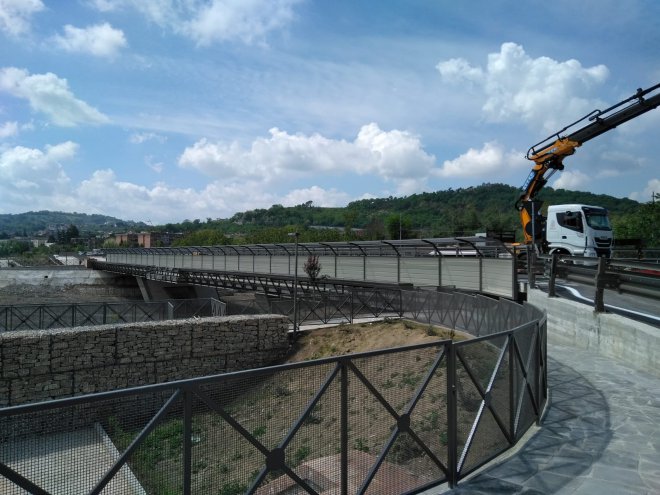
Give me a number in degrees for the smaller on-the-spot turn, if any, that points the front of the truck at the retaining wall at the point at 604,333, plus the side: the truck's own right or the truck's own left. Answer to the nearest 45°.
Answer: approximately 45° to the truck's own right

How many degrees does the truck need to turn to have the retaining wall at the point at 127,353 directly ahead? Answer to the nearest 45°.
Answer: approximately 90° to its right

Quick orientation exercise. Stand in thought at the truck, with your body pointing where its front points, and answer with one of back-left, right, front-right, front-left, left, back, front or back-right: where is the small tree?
back-right

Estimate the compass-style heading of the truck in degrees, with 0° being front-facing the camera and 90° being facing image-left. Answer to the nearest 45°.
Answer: approximately 315°

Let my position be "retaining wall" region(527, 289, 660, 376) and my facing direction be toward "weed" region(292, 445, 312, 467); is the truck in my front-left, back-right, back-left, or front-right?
back-right

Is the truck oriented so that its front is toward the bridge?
no

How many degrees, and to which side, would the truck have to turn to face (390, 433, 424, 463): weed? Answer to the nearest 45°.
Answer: approximately 45° to its right

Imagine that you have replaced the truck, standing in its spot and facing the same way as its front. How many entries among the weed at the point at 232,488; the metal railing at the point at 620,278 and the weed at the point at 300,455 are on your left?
0

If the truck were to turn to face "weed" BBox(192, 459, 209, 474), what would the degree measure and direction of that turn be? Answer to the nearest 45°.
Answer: approximately 45° to its right

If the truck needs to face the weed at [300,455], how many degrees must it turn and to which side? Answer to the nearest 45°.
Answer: approximately 45° to its right

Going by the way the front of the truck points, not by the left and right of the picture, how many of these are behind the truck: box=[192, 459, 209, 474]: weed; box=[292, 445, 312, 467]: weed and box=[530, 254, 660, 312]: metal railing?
0

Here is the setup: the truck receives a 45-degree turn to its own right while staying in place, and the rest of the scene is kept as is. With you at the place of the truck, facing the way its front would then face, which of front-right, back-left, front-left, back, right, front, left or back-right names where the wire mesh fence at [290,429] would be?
front

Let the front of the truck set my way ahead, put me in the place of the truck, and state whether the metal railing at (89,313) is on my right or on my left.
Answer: on my right
